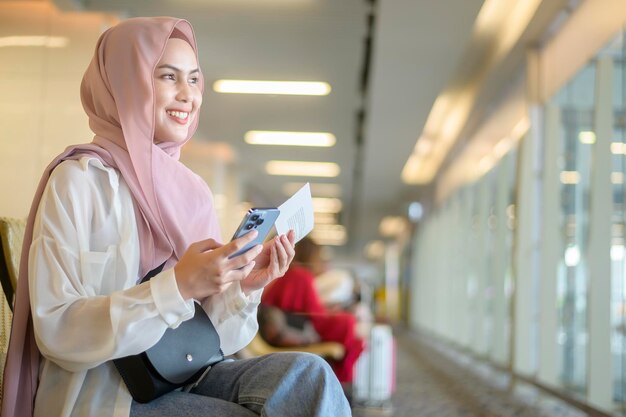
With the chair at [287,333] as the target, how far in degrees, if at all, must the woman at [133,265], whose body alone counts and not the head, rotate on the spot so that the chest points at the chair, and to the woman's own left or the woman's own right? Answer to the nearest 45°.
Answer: approximately 135° to the woman's own left

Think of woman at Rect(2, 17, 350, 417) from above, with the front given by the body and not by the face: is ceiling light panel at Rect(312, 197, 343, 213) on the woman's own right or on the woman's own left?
on the woman's own left

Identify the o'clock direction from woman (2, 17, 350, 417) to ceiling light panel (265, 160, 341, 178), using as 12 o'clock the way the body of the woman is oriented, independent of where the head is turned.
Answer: The ceiling light panel is roughly at 8 o'clock from the woman.

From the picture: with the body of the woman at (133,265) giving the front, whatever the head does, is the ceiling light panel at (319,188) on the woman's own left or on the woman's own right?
on the woman's own left

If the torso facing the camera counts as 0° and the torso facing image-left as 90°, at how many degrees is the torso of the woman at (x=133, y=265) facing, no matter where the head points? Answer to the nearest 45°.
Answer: approximately 315°

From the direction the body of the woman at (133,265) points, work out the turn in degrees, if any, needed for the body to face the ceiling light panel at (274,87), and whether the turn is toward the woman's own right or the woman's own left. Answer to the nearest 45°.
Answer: approximately 135° to the woman's own left
